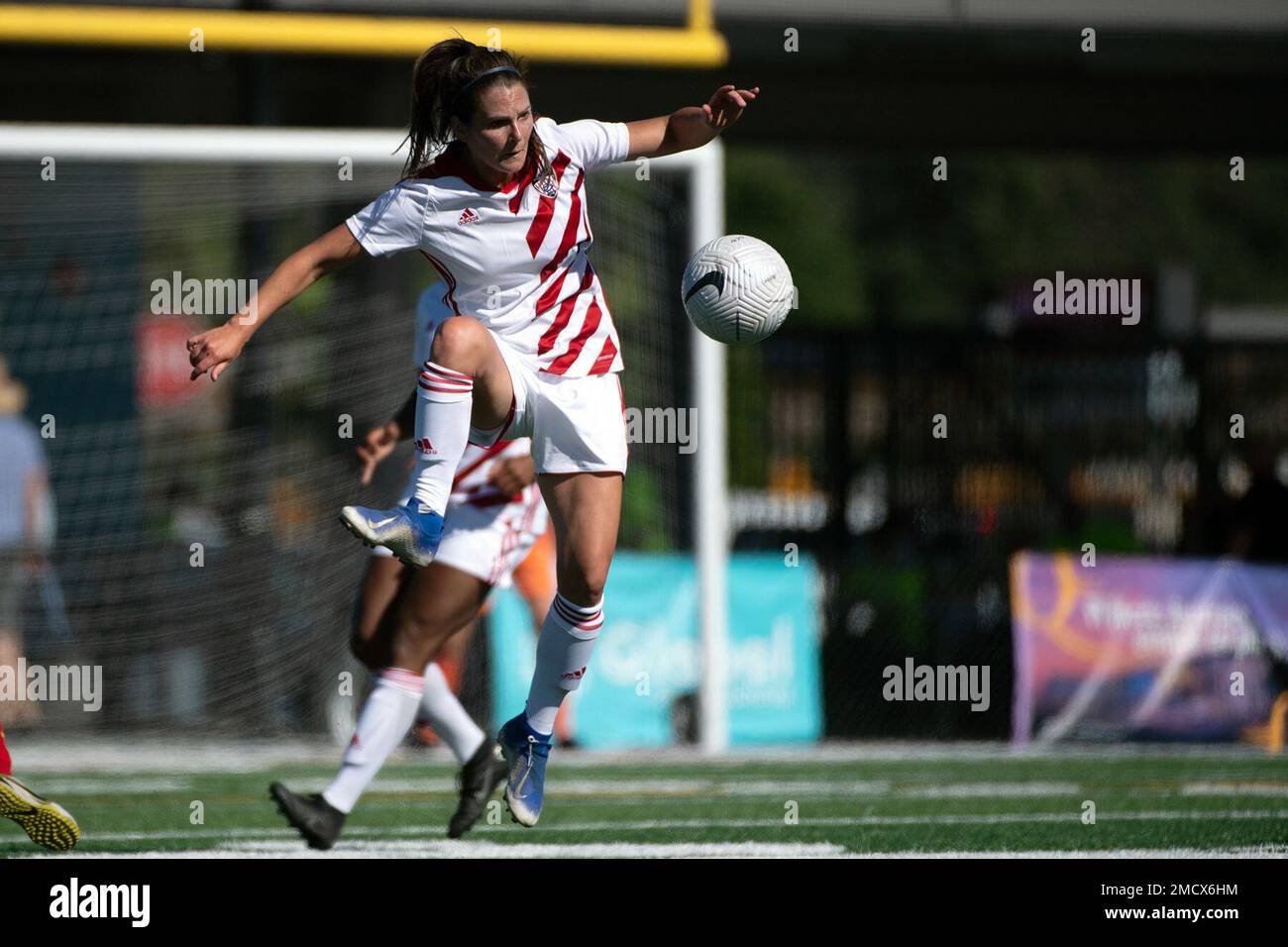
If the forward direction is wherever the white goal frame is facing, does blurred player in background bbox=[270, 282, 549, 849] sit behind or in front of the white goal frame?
in front

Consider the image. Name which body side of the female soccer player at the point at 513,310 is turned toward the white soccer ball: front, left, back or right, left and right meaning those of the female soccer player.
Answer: left

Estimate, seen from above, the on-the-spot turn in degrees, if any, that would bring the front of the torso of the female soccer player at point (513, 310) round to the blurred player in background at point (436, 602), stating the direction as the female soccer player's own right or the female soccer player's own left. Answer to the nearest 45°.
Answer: approximately 180°

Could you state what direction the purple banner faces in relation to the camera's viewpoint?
facing the viewer

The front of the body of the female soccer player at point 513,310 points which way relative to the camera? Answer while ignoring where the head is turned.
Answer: toward the camera

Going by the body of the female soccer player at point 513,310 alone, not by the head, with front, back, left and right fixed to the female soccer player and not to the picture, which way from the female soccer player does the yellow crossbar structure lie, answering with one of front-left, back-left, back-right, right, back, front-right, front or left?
back

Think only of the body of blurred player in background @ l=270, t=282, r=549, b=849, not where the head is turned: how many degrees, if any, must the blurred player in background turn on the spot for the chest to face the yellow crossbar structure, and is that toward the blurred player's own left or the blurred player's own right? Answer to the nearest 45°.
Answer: approximately 135° to the blurred player's own right

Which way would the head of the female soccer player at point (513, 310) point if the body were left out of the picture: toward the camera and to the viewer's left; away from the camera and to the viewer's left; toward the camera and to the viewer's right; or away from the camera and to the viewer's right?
toward the camera and to the viewer's right

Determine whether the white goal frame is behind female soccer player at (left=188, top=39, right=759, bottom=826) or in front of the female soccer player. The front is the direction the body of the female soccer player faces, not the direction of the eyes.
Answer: behind

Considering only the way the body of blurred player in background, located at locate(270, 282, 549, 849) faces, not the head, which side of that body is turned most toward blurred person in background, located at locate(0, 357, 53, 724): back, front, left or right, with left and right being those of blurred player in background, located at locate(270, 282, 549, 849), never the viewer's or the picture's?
right
